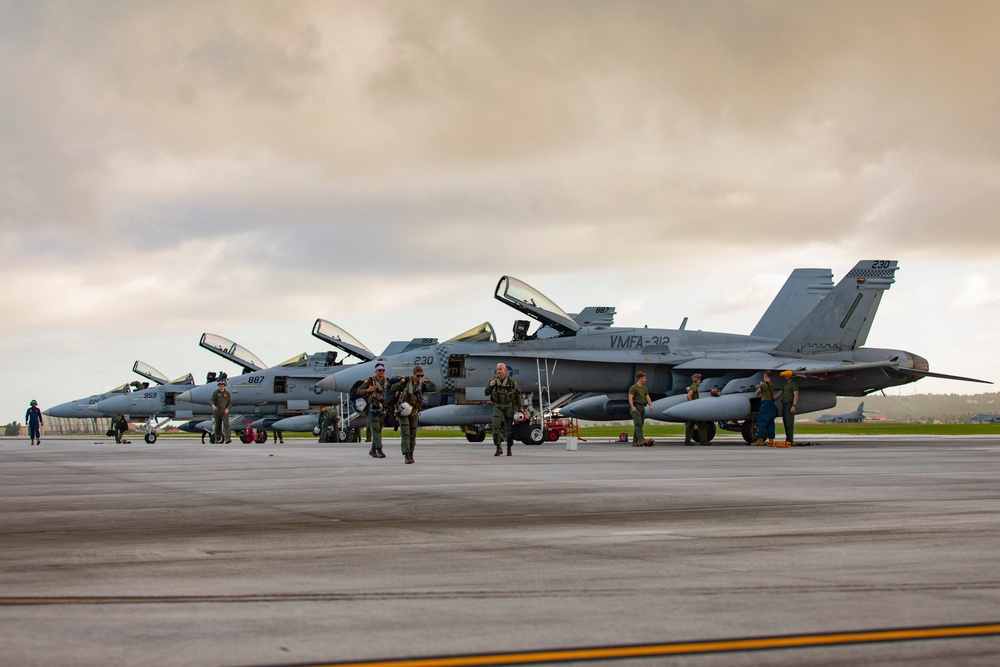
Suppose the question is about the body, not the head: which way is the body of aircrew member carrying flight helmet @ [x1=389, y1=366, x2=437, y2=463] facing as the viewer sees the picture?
toward the camera

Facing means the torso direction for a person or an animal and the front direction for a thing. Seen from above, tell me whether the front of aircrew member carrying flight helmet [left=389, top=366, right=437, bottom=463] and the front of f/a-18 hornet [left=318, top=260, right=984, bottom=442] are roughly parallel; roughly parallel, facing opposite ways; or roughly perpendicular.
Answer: roughly perpendicular

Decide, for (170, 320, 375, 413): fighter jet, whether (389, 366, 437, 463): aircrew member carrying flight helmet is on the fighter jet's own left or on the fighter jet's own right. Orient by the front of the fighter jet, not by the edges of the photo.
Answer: on the fighter jet's own left

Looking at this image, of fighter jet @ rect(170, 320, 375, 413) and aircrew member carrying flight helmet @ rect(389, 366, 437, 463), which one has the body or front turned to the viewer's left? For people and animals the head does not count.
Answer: the fighter jet

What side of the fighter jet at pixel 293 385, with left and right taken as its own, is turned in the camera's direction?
left

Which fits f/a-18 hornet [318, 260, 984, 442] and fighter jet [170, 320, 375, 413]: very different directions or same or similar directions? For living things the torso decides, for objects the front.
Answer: same or similar directions

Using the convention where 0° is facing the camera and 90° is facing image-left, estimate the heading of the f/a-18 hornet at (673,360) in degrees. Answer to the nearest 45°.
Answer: approximately 90°

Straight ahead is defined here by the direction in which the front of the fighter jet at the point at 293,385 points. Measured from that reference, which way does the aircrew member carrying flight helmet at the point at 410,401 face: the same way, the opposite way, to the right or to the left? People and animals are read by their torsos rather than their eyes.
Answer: to the left

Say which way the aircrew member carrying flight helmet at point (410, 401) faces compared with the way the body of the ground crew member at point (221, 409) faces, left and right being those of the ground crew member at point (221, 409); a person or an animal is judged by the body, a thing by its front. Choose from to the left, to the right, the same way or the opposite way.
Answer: the same way

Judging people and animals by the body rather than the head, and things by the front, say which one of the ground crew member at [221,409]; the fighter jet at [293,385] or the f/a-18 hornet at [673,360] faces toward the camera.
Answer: the ground crew member

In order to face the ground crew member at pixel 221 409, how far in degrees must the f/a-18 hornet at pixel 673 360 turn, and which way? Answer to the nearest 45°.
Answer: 0° — it already faces them

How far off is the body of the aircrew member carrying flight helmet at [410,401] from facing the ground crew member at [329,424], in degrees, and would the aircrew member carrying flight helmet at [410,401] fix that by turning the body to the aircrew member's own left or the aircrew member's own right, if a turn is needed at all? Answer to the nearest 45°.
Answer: approximately 180°
